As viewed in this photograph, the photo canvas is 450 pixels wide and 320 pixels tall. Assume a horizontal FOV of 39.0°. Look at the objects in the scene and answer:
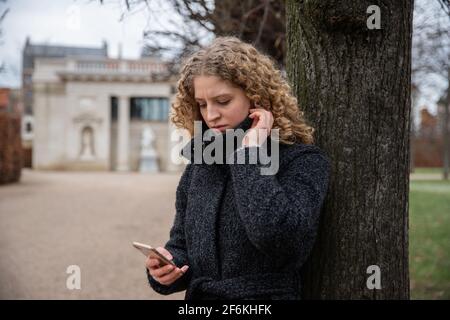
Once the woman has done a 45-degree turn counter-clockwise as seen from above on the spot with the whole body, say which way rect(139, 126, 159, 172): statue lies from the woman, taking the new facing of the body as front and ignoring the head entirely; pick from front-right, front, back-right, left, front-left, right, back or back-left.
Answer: back

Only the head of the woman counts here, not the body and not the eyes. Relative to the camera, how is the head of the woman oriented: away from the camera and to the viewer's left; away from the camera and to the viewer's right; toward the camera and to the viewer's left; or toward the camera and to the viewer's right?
toward the camera and to the viewer's left

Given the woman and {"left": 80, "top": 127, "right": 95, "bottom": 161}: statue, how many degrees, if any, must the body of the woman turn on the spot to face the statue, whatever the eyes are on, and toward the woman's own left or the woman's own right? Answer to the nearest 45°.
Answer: approximately 135° to the woman's own right

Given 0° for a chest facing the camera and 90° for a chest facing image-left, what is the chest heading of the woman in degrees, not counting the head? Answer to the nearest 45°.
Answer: approximately 45°
